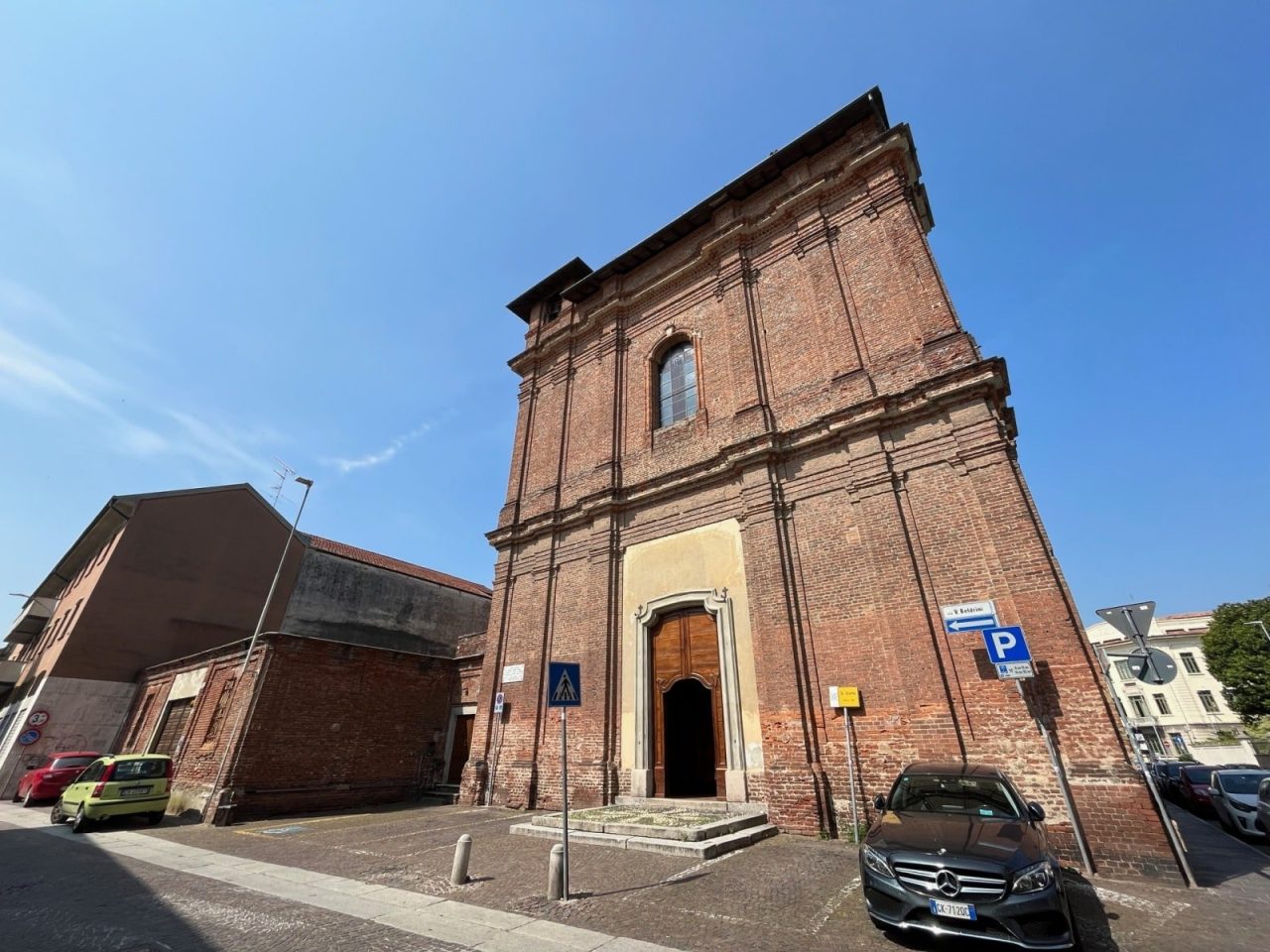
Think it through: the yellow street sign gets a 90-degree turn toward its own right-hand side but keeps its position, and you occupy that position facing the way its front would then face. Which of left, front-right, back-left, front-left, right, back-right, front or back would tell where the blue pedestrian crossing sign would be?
front-left

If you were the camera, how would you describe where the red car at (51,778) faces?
facing away from the viewer and to the left of the viewer

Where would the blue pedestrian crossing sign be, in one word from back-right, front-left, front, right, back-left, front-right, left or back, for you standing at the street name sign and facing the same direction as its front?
front-right

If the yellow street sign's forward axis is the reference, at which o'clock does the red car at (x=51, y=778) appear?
The red car is roughly at 3 o'clock from the yellow street sign.

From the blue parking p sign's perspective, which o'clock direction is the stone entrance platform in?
The stone entrance platform is roughly at 3 o'clock from the blue parking p sign.

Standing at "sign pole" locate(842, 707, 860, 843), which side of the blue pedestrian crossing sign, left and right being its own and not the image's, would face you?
left
